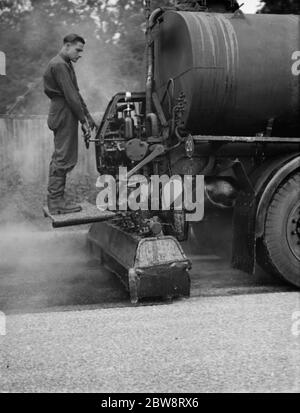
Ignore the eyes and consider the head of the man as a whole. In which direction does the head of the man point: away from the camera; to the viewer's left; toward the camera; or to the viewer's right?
to the viewer's right

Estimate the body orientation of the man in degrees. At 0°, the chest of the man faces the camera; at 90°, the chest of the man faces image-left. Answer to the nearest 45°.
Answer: approximately 270°

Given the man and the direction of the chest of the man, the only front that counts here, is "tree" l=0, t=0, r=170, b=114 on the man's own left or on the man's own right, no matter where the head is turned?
on the man's own left
